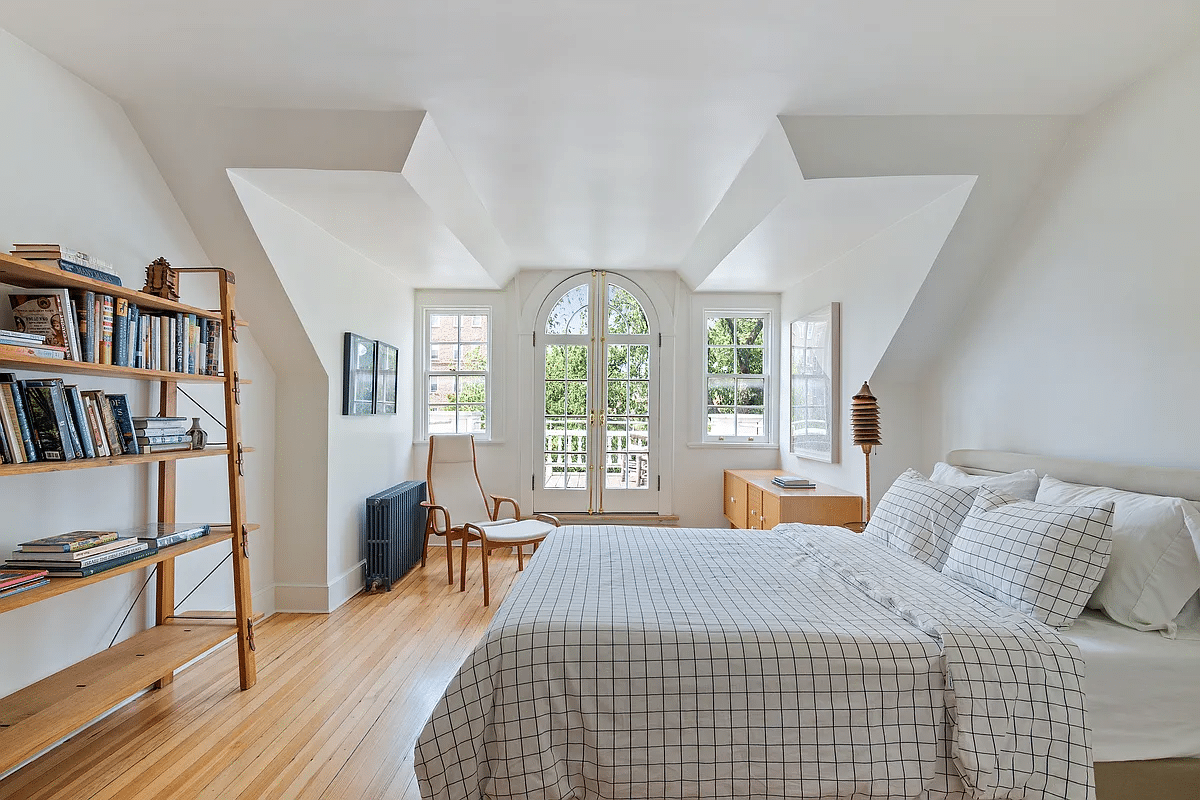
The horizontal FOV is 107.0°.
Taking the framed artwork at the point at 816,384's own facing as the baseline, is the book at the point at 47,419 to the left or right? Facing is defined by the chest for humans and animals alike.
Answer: on its left

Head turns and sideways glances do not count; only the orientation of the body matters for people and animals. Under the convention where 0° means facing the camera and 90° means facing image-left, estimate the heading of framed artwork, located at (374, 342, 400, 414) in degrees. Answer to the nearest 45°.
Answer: approximately 270°

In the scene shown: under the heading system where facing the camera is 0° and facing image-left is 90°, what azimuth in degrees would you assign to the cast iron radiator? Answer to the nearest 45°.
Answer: approximately 270°

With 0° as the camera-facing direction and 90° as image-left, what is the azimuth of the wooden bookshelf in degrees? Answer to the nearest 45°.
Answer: approximately 315°

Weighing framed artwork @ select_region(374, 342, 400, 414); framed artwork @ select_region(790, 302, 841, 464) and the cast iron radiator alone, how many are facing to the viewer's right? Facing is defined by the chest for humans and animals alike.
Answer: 2

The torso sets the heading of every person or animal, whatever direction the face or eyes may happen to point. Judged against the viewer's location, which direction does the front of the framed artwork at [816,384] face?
facing to the left of the viewer

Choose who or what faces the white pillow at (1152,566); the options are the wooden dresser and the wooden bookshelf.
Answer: the wooden bookshelf

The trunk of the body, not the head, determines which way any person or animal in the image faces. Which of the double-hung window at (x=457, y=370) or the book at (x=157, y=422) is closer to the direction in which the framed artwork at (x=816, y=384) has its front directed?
the double-hung window

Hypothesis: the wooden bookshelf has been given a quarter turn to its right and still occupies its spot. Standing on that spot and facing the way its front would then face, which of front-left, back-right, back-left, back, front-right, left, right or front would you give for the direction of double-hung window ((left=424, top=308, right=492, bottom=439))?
back
